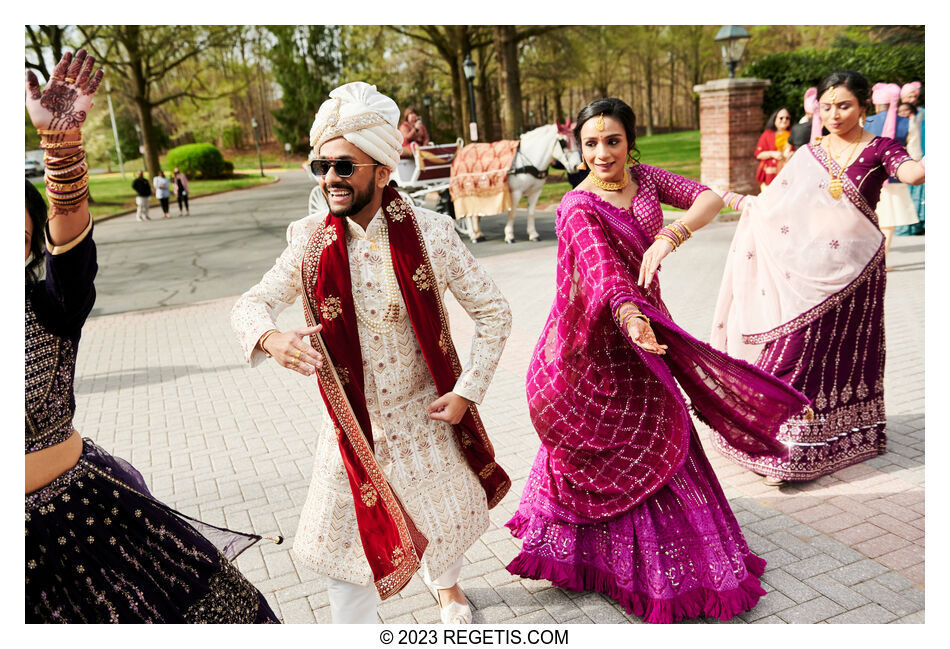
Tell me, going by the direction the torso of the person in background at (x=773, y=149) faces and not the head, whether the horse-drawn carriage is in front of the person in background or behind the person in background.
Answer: behind

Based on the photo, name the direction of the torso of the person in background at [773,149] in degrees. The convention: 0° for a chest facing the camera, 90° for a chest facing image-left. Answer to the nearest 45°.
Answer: approximately 315°

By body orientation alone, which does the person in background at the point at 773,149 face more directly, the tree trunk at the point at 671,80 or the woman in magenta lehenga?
the woman in magenta lehenga

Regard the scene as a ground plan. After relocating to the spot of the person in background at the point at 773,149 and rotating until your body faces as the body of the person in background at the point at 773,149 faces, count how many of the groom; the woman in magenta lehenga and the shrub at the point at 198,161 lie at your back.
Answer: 1

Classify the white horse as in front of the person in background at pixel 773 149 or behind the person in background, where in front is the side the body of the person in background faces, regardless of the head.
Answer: behind

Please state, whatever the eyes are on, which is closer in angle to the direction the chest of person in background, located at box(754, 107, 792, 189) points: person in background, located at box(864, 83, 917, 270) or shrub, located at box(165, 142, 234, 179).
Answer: the person in background
